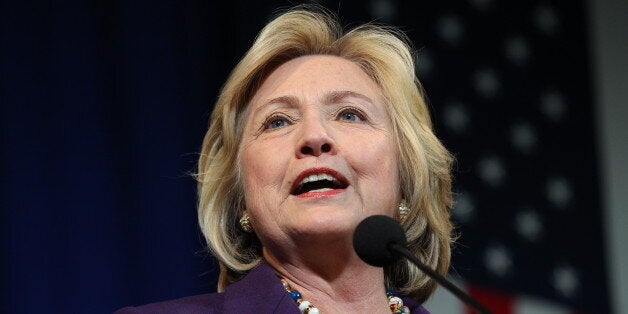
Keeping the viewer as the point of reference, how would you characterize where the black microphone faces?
facing away from the viewer and to the left of the viewer

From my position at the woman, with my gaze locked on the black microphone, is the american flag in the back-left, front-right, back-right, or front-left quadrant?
back-left

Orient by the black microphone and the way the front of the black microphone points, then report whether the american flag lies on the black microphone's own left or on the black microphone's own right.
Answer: on the black microphone's own right
